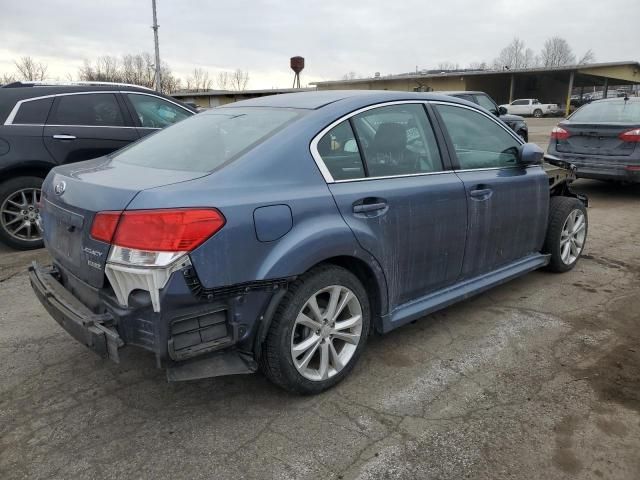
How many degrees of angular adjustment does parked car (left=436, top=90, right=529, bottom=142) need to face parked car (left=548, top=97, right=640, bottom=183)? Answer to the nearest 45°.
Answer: approximately 90° to its right

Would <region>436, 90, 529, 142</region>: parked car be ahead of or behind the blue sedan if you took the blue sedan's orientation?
ahead

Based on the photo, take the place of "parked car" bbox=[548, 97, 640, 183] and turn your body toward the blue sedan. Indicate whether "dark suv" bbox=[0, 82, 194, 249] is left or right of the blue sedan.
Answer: right

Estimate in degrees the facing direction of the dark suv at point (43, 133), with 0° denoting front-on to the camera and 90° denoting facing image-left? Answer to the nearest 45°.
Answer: approximately 270°

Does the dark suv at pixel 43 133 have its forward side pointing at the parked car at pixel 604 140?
yes

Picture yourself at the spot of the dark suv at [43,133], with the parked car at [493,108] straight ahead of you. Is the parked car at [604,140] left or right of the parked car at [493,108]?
right

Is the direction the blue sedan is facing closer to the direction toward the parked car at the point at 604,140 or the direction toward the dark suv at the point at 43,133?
the parked car

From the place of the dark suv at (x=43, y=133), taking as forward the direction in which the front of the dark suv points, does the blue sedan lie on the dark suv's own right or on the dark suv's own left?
on the dark suv's own right

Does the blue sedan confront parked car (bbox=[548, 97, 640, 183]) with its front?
yes

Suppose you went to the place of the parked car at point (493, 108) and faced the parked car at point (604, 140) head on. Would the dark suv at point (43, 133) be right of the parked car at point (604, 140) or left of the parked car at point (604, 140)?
right
